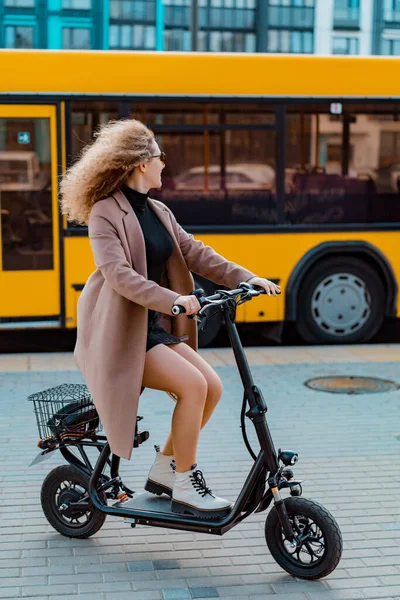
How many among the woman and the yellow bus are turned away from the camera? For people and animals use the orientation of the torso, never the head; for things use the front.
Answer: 0

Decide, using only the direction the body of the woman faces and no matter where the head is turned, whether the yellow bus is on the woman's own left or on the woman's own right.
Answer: on the woman's own left

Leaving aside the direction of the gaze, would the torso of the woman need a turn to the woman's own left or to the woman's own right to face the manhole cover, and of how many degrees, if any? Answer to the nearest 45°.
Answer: approximately 90° to the woman's own left

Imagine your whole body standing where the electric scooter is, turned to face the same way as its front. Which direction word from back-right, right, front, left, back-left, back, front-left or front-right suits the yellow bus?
back-left

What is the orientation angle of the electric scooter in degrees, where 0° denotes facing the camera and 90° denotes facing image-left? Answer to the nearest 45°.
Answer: approximately 315°

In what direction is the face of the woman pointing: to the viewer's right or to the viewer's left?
to the viewer's right

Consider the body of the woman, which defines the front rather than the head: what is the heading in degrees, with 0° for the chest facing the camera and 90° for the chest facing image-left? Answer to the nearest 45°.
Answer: approximately 315°

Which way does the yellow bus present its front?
to the viewer's right
